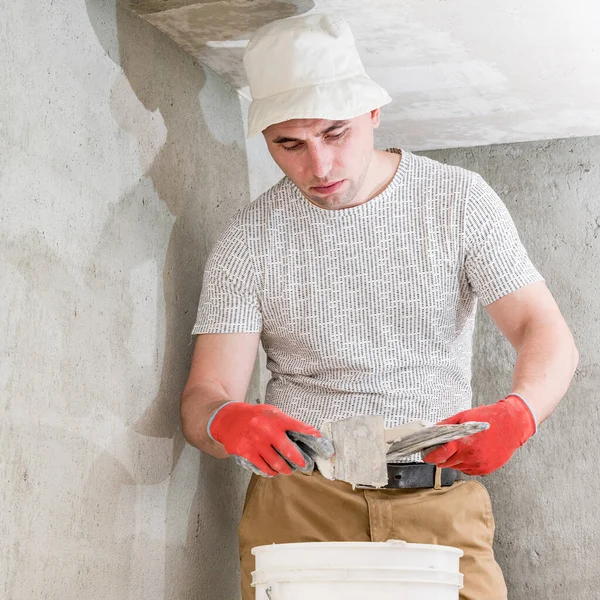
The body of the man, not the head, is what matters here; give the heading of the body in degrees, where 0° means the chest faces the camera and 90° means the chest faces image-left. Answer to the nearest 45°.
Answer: approximately 0°

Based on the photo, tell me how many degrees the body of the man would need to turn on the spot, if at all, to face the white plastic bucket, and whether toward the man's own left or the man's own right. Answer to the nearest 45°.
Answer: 0° — they already face it
